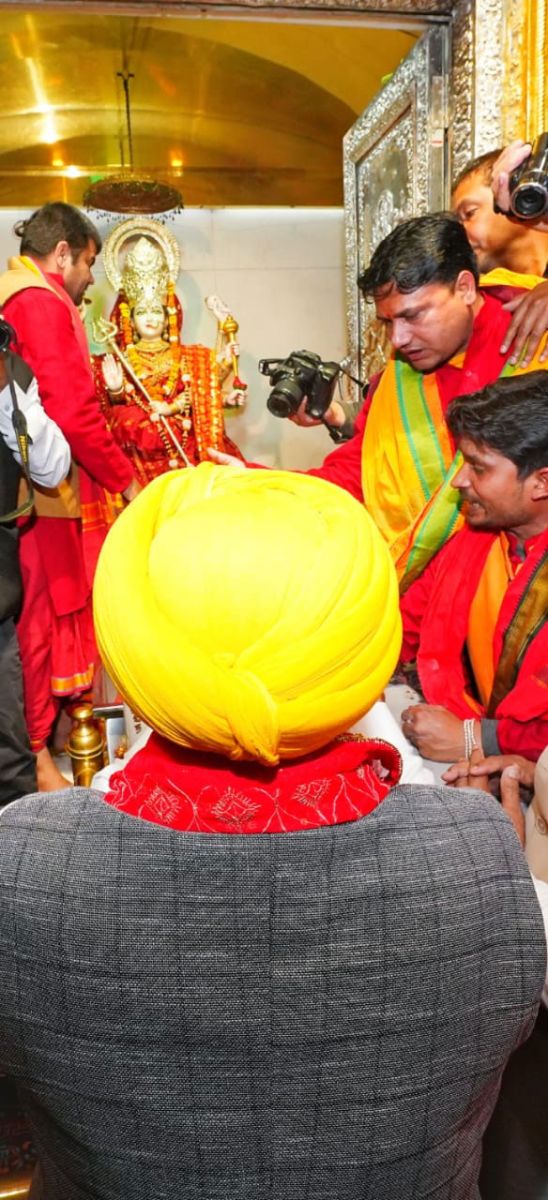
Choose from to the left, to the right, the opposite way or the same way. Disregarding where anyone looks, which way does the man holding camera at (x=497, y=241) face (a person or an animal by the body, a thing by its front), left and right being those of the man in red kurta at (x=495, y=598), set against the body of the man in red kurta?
the same way

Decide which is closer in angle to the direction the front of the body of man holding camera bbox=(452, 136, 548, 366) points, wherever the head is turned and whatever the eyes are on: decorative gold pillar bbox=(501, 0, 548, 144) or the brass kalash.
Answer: the brass kalash

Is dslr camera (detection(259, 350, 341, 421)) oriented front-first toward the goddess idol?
no

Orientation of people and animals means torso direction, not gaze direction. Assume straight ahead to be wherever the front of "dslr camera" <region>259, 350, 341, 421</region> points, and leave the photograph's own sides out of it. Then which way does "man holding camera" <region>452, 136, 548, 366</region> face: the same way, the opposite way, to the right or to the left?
the same way

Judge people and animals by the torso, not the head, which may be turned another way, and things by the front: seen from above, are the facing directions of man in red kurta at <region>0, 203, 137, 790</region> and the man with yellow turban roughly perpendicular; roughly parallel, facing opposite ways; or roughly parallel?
roughly perpendicular

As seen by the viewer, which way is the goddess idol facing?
toward the camera

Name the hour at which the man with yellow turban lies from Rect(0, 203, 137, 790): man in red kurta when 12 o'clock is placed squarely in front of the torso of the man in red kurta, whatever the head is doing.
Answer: The man with yellow turban is roughly at 3 o'clock from the man in red kurta.

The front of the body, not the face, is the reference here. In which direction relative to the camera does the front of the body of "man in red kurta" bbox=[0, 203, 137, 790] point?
to the viewer's right

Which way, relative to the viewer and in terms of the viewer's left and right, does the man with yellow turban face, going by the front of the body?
facing away from the viewer

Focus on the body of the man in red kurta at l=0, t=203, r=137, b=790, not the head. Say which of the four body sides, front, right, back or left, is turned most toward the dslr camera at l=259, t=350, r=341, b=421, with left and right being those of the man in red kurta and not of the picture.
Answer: front

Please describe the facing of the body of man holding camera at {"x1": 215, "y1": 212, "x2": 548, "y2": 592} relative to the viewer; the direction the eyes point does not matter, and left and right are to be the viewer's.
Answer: facing the viewer and to the left of the viewer

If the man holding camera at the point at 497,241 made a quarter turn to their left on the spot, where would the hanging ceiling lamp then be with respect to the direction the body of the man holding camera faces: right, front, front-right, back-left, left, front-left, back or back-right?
back

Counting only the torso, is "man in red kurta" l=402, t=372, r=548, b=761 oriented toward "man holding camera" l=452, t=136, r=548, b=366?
no

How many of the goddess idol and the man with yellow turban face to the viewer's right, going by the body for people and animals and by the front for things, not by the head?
0
